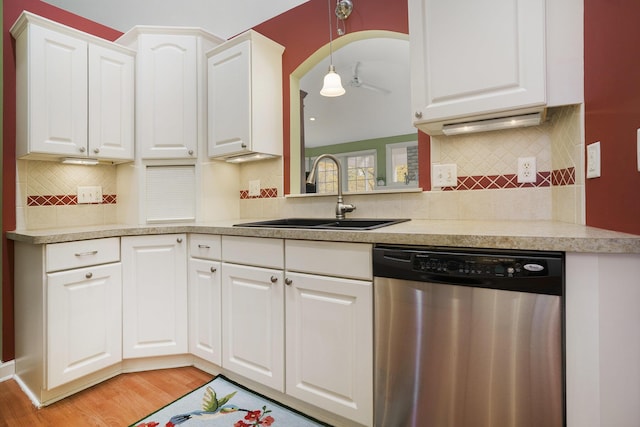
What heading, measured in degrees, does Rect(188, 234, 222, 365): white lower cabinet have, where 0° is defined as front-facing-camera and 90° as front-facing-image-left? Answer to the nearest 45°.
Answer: approximately 45°

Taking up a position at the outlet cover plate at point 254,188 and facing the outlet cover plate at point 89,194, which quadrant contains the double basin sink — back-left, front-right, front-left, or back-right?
back-left

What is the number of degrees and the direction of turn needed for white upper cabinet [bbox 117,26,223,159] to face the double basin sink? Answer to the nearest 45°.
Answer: approximately 45° to its left

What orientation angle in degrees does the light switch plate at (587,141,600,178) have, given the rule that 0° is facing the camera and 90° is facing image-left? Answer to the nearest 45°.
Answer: approximately 45°

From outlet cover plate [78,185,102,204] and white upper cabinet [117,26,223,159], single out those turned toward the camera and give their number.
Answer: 2

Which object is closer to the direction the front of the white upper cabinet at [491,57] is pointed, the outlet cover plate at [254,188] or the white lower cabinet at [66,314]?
the white lower cabinet

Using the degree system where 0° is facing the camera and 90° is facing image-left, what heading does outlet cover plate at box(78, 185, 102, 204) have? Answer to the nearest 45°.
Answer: approximately 0°

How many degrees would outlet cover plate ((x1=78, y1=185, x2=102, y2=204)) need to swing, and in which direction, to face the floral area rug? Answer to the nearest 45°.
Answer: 0° — it already faces it

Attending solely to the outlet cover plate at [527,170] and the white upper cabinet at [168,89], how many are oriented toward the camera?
2
